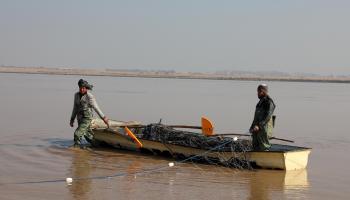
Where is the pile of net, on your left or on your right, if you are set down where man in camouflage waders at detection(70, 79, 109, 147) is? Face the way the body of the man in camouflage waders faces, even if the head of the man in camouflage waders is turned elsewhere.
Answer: on your left

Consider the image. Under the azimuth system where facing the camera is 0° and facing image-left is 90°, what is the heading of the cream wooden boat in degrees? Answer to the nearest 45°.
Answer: approximately 135°

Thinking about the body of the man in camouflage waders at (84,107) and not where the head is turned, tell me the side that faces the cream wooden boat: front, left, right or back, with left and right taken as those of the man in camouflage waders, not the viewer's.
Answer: left

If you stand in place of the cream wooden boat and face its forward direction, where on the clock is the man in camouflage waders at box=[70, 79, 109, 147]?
The man in camouflage waders is roughly at 11 o'clock from the cream wooden boat.
